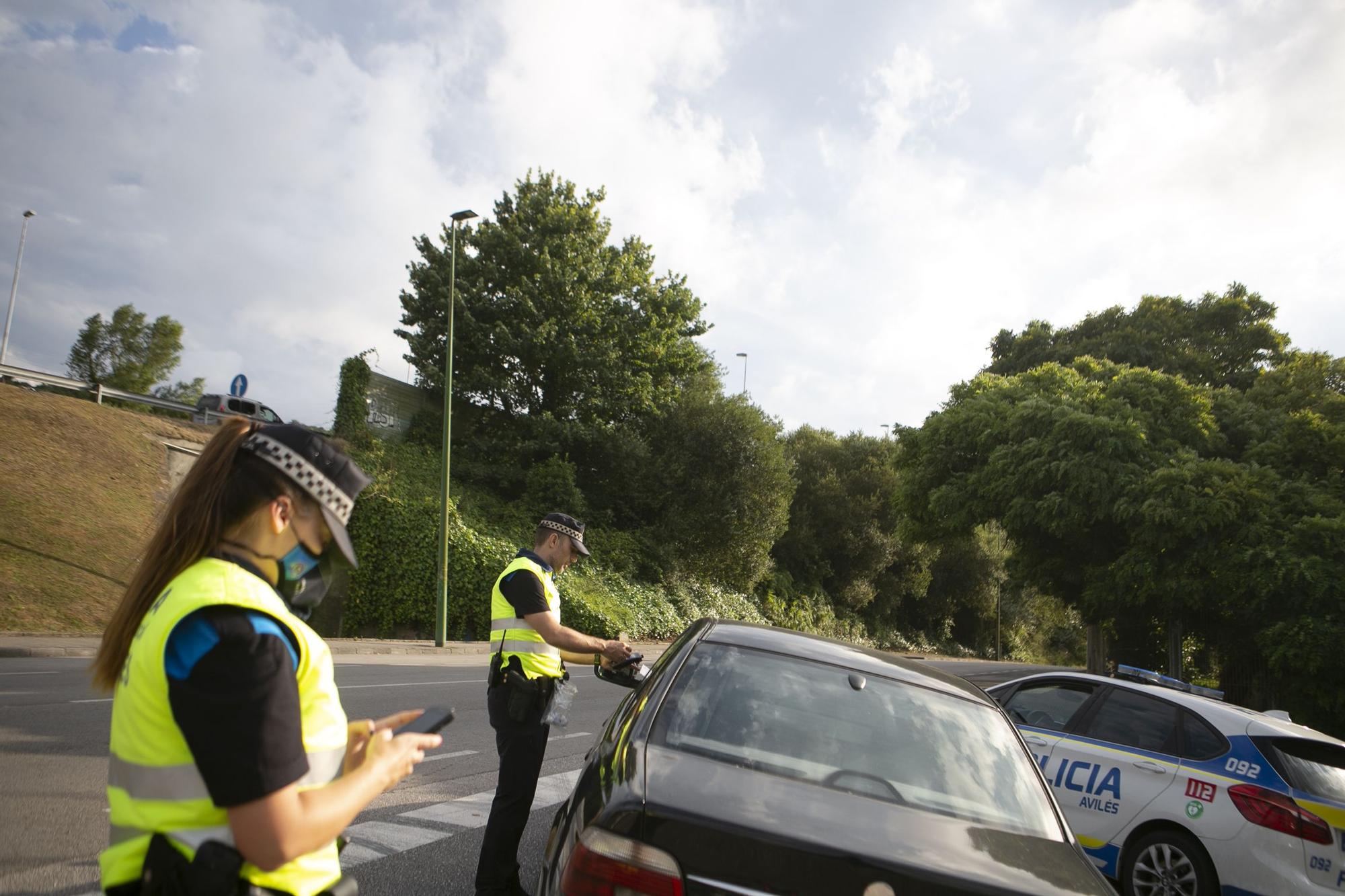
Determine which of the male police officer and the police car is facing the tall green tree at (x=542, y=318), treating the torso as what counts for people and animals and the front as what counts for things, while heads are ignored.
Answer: the police car

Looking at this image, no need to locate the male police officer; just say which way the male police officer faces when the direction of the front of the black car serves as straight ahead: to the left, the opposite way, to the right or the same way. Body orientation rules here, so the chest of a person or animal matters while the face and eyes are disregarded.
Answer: to the right

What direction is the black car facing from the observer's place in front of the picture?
facing away from the viewer

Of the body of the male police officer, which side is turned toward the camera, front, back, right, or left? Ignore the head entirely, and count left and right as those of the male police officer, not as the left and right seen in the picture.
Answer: right

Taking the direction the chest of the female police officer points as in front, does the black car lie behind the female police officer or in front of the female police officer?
in front

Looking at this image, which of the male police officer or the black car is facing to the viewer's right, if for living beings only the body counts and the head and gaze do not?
the male police officer

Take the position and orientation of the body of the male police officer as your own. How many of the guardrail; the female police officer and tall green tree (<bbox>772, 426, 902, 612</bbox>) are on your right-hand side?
1

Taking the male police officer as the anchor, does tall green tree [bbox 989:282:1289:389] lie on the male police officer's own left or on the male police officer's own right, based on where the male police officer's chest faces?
on the male police officer's own left

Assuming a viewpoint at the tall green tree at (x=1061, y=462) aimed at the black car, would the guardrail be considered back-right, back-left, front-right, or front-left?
front-right

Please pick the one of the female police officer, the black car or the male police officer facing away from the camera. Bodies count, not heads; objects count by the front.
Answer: the black car

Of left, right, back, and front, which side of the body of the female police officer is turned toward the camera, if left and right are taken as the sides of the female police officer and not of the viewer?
right

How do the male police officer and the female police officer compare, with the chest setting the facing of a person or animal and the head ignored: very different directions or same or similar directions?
same or similar directions

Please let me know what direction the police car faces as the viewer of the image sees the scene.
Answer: facing away from the viewer and to the left of the viewer

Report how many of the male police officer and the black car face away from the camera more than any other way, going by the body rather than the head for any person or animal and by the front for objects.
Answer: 1

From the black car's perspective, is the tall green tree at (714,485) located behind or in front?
in front

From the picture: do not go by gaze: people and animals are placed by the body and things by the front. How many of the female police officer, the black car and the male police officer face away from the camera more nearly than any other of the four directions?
1

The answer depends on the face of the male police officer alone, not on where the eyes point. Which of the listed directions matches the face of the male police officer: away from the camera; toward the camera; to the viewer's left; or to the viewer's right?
to the viewer's right

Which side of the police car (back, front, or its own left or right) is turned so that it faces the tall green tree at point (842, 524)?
front

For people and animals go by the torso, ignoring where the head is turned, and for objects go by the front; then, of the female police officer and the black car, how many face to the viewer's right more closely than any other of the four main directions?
1
